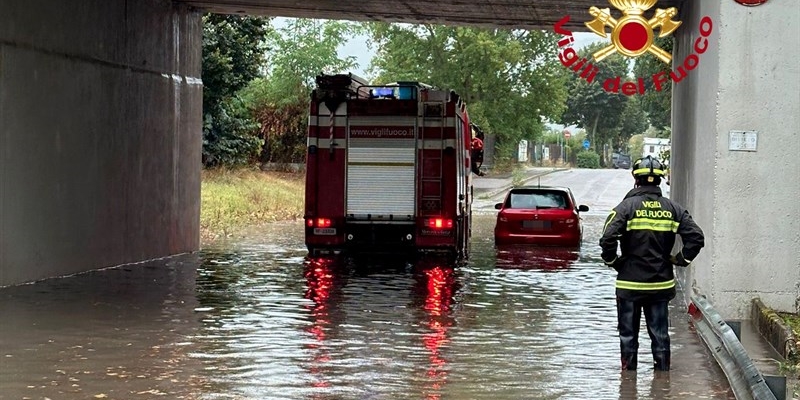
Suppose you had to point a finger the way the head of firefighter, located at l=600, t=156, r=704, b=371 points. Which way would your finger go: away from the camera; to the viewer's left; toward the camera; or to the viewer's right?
away from the camera

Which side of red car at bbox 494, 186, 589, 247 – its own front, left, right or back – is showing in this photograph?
back

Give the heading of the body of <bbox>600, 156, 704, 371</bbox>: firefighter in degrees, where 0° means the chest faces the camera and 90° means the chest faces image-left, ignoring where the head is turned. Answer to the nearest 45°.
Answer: approximately 180°

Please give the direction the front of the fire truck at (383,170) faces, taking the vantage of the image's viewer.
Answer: facing away from the viewer

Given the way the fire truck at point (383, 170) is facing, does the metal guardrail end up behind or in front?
behind

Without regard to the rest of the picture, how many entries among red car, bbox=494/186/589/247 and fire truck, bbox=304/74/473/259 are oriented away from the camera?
2

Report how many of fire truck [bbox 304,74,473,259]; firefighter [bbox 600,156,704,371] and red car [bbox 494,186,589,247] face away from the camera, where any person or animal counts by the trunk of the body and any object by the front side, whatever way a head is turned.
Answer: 3

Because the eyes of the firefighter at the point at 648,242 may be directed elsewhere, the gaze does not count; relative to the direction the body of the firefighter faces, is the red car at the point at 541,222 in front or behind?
in front

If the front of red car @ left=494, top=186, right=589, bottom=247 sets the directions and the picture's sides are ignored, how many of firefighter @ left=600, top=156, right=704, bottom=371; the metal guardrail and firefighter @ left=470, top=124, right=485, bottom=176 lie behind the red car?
2

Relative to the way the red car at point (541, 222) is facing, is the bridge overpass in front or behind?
behind

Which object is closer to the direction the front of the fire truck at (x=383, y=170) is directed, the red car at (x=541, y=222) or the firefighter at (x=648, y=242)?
the red car

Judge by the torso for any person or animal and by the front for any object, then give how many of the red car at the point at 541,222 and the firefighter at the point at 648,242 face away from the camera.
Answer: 2
